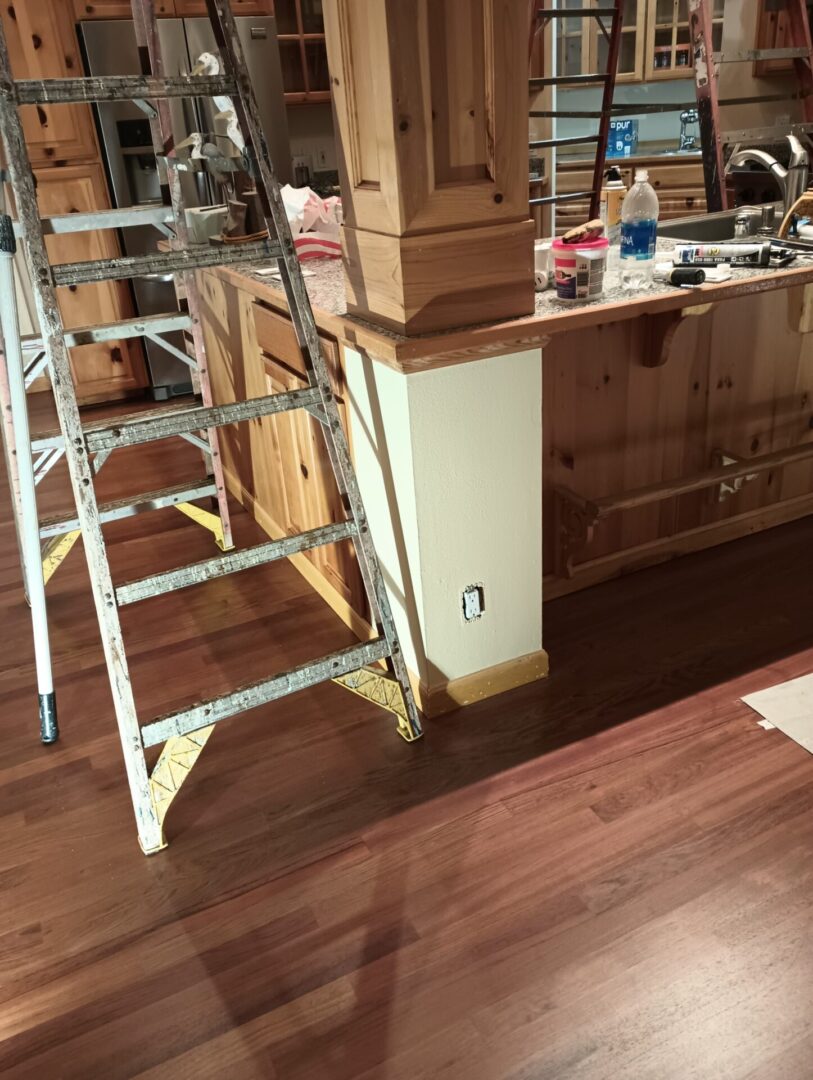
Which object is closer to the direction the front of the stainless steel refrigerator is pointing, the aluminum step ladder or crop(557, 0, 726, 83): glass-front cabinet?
the aluminum step ladder

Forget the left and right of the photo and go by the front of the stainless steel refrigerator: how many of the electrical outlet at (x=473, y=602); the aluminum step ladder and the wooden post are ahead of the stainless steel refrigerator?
3

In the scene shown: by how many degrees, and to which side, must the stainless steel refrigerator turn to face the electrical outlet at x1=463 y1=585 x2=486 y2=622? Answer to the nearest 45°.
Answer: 0° — it already faces it

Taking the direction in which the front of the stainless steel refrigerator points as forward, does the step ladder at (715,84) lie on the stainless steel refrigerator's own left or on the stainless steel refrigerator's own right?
on the stainless steel refrigerator's own left

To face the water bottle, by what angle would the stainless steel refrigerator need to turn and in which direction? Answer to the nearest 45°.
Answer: approximately 45° to its left

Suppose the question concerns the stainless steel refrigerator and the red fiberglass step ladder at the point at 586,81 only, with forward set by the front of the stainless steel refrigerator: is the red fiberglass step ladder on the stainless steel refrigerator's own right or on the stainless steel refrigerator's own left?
on the stainless steel refrigerator's own left

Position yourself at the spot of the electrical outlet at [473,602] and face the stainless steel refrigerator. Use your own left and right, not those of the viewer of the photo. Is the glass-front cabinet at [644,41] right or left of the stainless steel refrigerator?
right
